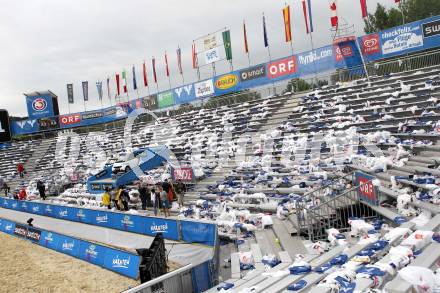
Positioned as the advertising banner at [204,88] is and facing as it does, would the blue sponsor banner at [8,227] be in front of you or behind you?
in front

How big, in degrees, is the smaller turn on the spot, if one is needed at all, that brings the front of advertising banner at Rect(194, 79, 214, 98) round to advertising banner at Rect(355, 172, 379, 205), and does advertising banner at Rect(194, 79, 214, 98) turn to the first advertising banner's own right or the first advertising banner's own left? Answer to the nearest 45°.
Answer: approximately 45° to the first advertising banner's own left

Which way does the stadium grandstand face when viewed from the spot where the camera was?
facing the viewer and to the left of the viewer

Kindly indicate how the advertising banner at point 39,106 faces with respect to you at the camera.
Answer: facing the viewer

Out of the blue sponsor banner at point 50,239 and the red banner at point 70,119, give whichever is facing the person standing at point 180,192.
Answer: the red banner

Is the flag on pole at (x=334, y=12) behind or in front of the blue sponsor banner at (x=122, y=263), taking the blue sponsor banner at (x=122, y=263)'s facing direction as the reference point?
behind

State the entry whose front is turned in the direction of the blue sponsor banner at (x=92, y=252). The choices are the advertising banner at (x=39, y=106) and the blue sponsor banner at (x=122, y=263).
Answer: the advertising banner

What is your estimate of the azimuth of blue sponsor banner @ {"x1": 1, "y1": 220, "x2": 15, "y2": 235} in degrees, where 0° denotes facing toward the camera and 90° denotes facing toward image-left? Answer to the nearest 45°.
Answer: approximately 45°

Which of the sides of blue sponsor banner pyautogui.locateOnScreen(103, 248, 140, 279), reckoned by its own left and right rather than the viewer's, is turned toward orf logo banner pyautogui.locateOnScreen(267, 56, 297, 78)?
back

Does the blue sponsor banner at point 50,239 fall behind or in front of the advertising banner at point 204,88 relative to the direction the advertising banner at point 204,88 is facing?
in front
